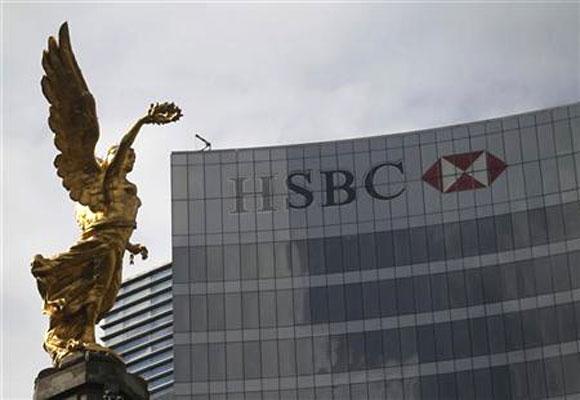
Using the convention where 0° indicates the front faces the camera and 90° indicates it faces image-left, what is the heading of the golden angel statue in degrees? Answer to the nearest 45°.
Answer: approximately 270°
